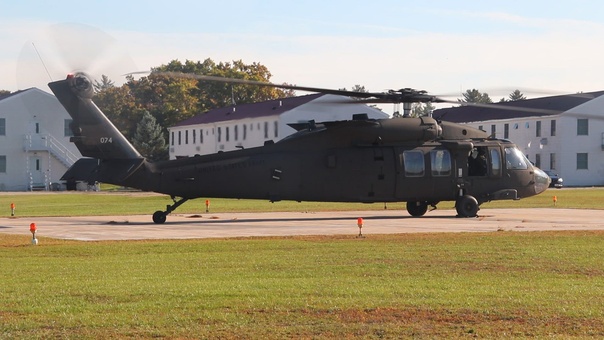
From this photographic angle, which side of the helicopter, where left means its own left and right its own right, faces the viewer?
right
